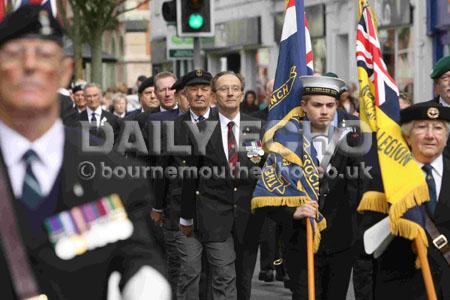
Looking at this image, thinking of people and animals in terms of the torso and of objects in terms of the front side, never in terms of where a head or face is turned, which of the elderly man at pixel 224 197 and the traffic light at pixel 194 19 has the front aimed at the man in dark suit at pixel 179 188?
the traffic light

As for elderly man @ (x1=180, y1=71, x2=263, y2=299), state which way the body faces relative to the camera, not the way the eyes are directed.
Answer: toward the camera

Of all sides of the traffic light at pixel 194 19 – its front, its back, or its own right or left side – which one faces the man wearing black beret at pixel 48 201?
front

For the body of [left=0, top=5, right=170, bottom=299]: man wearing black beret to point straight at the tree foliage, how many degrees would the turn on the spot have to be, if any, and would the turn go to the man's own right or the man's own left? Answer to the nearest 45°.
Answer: approximately 180°

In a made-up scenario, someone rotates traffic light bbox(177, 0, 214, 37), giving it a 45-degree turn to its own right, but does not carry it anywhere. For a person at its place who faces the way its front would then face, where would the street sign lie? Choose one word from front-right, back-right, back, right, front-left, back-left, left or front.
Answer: back-right

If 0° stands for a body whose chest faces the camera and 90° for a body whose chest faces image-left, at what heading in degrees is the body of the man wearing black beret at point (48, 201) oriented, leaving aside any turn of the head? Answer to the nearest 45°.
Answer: approximately 0°

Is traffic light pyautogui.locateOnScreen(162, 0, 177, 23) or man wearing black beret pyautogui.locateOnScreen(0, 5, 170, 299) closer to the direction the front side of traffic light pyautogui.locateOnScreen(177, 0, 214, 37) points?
the man wearing black beret

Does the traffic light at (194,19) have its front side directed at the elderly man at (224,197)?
yes

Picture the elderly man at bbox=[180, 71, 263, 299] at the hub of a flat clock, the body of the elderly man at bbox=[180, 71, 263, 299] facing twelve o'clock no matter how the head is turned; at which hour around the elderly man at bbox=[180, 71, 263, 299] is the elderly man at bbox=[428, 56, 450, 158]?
the elderly man at bbox=[428, 56, 450, 158] is roughly at 9 o'clock from the elderly man at bbox=[180, 71, 263, 299].

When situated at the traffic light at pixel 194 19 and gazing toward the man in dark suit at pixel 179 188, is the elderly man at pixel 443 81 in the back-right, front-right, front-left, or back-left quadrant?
front-left
